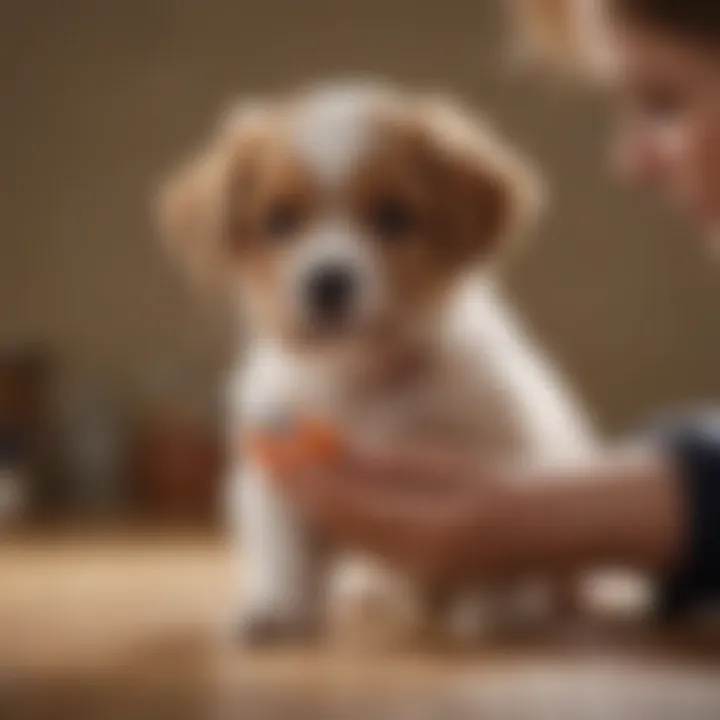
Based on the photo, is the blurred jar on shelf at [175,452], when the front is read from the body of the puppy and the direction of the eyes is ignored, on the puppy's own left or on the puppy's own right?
on the puppy's own right
